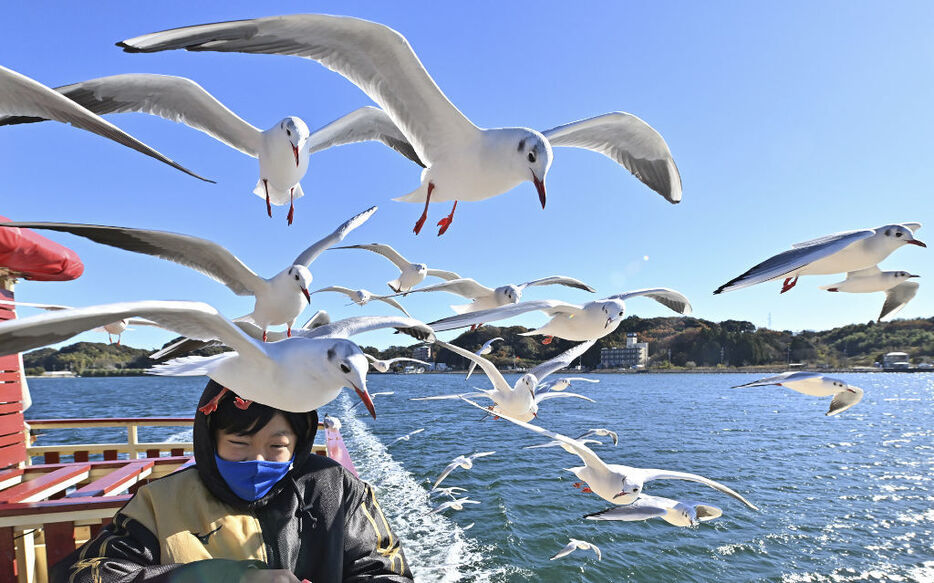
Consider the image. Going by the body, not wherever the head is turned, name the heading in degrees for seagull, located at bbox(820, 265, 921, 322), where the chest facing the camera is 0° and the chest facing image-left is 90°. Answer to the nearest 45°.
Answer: approximately 270°

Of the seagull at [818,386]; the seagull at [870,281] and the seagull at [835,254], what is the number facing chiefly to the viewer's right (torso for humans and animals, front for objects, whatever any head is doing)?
3

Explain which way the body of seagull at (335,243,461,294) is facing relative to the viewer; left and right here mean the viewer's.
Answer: facing the viewer and to the right of the viewer

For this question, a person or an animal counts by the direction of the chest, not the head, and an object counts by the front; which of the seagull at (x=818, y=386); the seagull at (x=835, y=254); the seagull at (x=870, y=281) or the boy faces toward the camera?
the boy

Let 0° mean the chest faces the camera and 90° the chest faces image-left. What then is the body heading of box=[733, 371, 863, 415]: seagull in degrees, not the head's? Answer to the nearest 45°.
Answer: approximately 270°

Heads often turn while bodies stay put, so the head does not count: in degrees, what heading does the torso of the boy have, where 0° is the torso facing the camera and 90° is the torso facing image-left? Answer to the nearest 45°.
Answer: approximately 0°

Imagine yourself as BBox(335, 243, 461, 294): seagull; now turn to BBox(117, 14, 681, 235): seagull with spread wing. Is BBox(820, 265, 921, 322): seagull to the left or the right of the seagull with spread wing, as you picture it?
left
